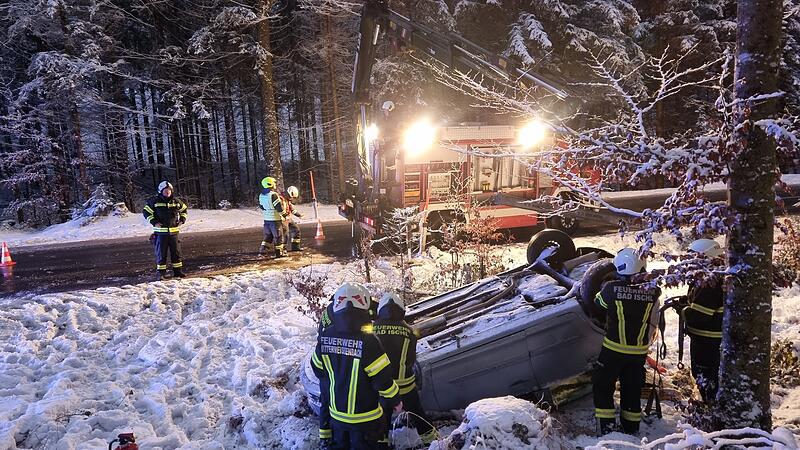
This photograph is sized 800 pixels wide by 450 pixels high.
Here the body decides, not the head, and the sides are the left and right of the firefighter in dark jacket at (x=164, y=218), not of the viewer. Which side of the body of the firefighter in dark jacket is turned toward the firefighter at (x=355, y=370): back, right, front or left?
front

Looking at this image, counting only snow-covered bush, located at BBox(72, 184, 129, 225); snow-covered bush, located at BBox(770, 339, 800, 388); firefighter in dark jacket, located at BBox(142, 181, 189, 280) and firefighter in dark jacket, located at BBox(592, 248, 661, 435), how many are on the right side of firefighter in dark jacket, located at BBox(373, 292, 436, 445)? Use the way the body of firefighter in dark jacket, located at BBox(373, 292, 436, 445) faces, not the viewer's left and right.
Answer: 2

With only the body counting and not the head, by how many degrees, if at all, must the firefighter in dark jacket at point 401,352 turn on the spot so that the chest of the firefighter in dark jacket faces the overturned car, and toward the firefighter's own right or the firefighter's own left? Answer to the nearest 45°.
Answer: approximately 90° to the firefighter's own right

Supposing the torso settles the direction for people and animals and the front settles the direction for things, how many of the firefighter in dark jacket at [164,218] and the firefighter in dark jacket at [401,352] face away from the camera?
1

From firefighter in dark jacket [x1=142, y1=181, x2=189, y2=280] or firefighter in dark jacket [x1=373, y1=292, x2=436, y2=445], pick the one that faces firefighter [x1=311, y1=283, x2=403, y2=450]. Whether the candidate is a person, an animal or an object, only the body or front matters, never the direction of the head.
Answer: firefighter in dark jacket [x1=142, y1=181, x2=189, y2=280]

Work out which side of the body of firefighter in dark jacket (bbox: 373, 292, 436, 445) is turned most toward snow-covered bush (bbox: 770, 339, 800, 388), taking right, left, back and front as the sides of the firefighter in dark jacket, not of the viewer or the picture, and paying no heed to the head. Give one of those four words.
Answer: right

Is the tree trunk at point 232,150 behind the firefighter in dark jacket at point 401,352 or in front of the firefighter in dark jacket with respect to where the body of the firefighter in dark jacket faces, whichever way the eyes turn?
in front

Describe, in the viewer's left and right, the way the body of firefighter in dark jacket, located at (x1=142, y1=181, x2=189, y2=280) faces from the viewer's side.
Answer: facing the viewer

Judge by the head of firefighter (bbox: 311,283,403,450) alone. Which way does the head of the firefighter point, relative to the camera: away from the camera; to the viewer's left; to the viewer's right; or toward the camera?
away from the camera

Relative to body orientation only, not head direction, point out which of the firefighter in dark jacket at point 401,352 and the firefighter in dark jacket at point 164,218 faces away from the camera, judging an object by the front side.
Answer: the firefighter in dark jacket at point 401,352

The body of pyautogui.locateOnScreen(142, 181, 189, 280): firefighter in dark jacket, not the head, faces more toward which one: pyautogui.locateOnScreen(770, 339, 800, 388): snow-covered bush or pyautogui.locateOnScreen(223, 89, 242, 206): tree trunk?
the snow-covered bush

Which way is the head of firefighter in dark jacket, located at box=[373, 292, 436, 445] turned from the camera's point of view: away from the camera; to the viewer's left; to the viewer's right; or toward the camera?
away from the camera

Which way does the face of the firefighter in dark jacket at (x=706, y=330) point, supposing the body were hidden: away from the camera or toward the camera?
away from the camera

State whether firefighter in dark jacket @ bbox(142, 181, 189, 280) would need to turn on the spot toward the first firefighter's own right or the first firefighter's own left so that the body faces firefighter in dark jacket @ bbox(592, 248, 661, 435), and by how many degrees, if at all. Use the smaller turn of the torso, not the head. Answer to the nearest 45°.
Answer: approximately 45° to the first firefighter's own left

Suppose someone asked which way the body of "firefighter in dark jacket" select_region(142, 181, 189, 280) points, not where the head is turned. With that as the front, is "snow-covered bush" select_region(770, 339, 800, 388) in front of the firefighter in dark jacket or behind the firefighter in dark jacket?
in front

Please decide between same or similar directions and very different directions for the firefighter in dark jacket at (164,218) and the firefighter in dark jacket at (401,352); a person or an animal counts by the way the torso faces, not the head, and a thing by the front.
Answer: very different directions

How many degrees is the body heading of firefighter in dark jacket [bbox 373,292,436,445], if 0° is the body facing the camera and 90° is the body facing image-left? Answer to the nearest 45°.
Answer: approximately 180°

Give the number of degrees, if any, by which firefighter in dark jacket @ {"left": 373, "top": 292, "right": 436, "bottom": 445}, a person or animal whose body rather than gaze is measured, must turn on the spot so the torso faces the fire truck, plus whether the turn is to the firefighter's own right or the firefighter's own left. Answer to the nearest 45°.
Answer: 0° — they already face it

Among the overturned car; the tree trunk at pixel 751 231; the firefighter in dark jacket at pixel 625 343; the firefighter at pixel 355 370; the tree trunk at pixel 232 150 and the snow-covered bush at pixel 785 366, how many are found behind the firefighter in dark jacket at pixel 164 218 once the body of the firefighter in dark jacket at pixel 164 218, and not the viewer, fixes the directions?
1
